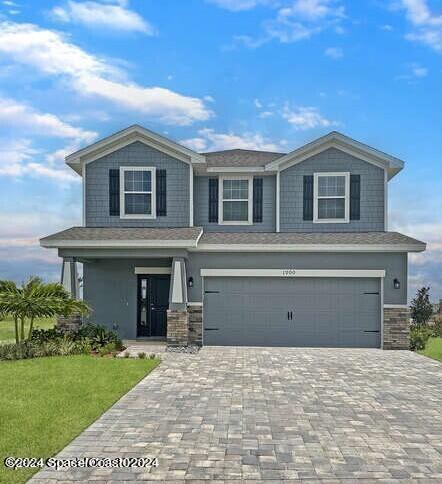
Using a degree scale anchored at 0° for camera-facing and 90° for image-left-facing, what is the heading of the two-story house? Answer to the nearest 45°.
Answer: approximately 0°

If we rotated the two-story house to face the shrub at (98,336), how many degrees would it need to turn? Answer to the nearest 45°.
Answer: approximately 45° to its right

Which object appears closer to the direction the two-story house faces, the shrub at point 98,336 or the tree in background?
the shrub

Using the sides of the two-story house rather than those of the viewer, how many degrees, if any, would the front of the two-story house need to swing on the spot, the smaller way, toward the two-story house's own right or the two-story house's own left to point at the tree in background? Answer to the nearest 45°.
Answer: approximately 135° to the two-story house's own left
